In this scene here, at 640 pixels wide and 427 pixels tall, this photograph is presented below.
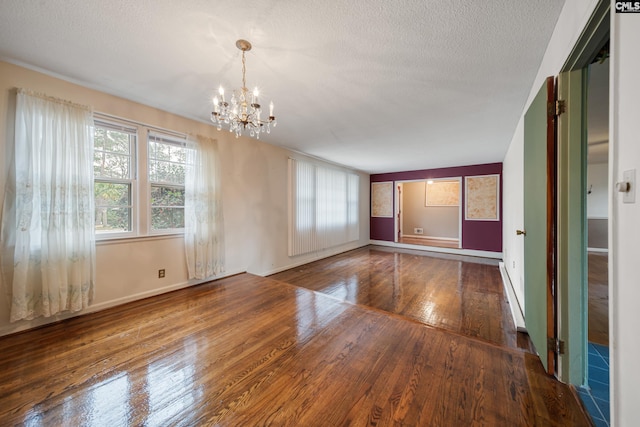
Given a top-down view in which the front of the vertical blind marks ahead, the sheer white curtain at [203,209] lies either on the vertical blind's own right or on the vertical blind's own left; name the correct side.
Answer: on the vertical blind's own right

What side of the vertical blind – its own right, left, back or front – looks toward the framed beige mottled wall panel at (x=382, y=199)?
left

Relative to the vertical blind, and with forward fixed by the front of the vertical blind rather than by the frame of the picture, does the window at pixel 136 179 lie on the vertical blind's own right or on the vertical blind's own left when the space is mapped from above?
on the vertical blind's own right

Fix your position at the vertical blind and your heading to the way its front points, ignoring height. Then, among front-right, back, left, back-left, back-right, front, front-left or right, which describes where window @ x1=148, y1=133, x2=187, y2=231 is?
right

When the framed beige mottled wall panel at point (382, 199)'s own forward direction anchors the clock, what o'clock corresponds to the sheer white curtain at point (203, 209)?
The sheer white curtain is roughly at 1 o'clock from the framed beige mottled wall panel.

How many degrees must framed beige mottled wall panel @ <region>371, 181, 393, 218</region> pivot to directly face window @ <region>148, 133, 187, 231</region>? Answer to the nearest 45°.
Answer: approximately 45° to its right

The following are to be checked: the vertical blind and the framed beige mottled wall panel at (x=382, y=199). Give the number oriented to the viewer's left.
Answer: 0

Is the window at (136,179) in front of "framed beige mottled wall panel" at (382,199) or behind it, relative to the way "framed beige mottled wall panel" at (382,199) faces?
in front

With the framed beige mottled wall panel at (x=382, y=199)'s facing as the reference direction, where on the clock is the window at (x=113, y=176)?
The window is roughly at 1 o'clock from the framed beige mottled wall panel.

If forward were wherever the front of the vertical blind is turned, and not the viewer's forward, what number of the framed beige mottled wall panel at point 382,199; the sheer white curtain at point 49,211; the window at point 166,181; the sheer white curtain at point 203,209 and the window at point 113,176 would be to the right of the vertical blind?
4

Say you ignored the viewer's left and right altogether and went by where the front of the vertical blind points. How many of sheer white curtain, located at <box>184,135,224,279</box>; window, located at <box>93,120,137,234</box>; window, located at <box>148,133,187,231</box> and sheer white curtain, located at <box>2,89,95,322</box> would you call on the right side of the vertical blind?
4

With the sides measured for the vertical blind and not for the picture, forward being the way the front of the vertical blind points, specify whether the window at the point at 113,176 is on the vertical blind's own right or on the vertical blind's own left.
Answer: on the vertical blind's own right

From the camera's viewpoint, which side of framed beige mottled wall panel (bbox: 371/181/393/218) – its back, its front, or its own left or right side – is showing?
front
